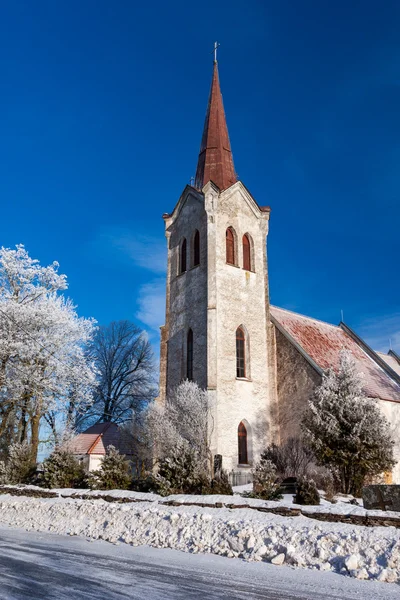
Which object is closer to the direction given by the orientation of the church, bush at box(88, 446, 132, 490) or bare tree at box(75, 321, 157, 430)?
the bush

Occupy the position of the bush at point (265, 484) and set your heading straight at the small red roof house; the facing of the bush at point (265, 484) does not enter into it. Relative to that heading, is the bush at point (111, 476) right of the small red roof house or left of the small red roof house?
left

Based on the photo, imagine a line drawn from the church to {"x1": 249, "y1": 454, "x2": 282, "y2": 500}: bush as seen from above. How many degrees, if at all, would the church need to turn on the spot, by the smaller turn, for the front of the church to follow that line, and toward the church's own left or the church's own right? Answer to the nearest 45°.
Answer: approximately 45° to the church's own left

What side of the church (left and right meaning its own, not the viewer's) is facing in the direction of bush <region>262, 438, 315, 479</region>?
left

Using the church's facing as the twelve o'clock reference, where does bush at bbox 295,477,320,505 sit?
The bush is roughly at 10 o'clock from the church.

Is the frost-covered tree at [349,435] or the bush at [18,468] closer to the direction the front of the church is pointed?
the bush

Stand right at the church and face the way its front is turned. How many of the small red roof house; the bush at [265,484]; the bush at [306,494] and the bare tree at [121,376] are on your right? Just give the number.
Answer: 2

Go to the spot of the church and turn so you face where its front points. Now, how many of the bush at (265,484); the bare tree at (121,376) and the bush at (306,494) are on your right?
1

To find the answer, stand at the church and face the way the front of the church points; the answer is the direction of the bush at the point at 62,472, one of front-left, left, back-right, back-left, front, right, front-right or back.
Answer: front
